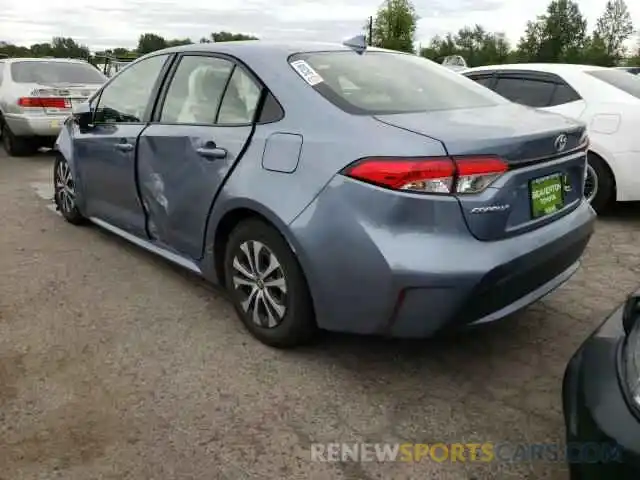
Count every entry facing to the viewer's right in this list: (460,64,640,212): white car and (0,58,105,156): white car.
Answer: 0

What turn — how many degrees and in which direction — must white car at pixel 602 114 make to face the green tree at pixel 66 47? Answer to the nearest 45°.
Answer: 0° — it already faces it

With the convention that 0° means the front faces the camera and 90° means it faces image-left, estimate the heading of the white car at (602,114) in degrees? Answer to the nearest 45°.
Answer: approximately 135°

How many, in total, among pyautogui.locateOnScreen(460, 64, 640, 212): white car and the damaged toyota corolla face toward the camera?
0

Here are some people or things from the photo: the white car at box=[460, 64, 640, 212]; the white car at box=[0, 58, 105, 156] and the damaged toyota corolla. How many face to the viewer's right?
0

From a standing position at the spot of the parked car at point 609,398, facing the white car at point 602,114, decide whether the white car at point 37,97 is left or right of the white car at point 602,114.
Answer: left

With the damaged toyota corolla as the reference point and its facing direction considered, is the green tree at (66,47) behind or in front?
in front

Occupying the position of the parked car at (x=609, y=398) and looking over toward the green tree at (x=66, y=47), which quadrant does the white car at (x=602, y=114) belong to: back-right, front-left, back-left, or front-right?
front-right

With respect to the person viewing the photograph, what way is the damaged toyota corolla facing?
facing away from the viewer and to the left of the viewer

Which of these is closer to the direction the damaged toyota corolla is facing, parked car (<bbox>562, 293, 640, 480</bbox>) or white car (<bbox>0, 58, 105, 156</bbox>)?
the white car

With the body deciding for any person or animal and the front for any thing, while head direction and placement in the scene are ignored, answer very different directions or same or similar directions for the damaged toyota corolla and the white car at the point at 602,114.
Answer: same or similar directions

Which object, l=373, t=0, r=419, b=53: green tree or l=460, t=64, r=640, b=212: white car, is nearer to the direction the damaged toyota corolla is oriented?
the green tree

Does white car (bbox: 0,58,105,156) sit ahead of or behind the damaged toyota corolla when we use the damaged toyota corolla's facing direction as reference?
ahead
